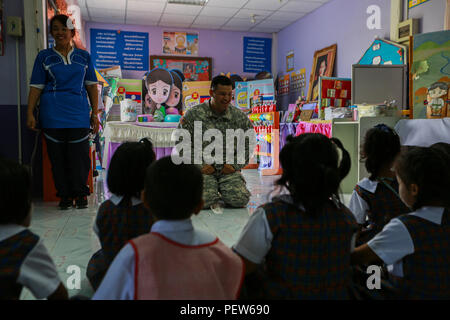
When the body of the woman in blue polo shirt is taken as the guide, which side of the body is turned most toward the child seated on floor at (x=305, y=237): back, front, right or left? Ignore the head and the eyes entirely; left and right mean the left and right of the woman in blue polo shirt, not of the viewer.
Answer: front

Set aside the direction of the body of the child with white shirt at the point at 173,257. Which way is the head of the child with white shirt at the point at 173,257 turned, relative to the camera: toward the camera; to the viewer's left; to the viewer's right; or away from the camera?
away from the camera

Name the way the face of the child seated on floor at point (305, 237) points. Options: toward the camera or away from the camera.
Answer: away from the camera

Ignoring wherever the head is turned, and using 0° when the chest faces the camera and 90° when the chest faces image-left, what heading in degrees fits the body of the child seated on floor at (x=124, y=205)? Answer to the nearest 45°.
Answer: approximately 180°

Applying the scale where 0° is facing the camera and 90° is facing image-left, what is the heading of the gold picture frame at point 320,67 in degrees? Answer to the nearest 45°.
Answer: approximately 45°

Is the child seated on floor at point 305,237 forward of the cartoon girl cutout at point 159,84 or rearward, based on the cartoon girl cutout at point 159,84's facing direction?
forward

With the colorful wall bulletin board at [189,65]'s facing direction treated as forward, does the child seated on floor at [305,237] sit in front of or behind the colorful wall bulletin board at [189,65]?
in front

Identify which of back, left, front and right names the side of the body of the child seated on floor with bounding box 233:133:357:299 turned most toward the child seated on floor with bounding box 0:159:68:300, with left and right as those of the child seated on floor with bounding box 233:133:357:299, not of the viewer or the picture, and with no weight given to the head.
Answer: left

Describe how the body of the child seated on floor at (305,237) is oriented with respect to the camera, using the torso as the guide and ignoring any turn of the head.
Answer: away from the camera

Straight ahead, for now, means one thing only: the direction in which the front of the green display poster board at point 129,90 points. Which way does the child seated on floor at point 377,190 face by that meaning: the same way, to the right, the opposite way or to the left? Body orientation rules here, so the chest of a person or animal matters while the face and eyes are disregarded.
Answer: the opposite way

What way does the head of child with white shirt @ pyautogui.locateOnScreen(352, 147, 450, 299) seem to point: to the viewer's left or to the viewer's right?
to the viewer's left

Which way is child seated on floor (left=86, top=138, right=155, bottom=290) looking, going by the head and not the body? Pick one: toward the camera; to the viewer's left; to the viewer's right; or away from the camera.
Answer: away from the camera
